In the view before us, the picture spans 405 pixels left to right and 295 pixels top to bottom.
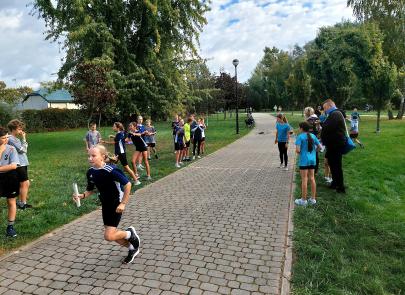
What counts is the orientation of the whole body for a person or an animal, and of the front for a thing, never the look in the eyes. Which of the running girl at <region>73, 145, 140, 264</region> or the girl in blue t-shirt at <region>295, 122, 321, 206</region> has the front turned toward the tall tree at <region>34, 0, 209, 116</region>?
the girl in blue t-shirt

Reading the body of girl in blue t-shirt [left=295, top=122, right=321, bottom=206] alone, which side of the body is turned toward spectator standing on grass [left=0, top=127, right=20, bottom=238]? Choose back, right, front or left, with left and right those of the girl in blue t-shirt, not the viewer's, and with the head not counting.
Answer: left

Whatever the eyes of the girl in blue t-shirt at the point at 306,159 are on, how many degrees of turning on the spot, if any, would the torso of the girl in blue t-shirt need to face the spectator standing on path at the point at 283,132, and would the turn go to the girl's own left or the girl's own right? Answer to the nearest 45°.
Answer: approximately 45° to the girl's own right

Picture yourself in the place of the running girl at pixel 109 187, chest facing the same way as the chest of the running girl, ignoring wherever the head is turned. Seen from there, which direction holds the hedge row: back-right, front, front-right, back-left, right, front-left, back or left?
back-right

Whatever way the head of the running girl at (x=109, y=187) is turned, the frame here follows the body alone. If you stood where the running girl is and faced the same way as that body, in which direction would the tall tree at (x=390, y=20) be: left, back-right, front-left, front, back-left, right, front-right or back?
back

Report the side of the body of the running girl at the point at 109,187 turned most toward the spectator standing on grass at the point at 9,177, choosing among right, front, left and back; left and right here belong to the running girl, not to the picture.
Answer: right

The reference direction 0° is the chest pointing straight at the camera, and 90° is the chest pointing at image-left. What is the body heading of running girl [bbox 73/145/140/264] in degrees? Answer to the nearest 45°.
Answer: approximately 45°

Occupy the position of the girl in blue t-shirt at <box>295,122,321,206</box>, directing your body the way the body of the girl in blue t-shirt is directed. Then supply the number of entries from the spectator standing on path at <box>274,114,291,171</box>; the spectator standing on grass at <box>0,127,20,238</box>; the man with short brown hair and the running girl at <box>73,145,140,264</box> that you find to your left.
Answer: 2

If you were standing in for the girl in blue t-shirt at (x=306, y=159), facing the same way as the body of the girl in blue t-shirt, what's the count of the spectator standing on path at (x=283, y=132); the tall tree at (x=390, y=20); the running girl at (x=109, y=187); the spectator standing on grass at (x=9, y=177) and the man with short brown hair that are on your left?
2

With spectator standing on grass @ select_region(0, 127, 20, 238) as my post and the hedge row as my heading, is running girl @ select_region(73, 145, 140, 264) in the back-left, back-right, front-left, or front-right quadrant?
back-right

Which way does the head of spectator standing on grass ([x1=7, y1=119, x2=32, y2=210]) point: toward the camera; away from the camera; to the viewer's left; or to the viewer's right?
to the viewer's right

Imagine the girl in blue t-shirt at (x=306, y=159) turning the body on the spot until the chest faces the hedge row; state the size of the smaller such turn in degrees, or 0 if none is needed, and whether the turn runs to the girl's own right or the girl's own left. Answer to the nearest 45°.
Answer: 0° — they already face it

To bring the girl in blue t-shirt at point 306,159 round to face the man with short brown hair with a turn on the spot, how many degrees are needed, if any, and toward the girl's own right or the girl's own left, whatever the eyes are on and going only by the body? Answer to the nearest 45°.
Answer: approximately 90° to the girl's own right

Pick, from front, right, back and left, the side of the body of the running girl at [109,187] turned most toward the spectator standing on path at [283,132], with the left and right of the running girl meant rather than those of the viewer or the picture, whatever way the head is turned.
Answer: back

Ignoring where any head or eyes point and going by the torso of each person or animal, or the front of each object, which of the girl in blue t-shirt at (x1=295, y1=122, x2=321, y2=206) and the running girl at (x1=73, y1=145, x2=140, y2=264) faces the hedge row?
the girl in blue t-shirt

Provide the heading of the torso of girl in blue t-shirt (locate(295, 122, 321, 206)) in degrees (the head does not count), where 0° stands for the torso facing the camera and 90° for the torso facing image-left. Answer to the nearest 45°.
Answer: approximately 135°

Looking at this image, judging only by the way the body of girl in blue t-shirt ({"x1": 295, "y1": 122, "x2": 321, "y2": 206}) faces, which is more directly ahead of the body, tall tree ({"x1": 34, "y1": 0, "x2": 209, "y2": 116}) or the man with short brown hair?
the tall tree
